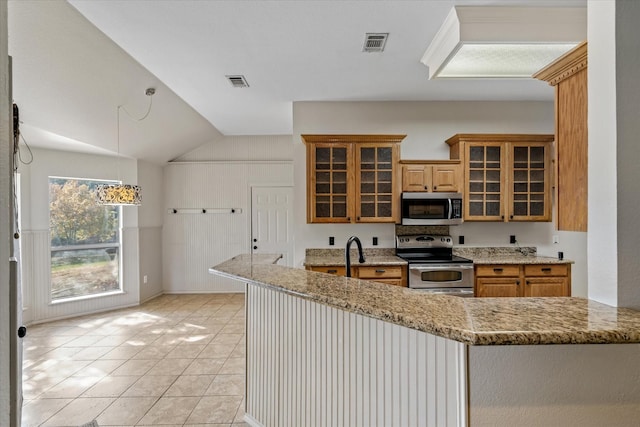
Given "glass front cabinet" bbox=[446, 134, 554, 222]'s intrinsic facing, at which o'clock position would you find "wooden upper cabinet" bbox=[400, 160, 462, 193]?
The wooden upper cabinet is roughly at 2 o'clock from the glass front cabinet.

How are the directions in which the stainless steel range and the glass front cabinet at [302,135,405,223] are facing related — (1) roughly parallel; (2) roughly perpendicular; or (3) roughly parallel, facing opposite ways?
roughly parallel

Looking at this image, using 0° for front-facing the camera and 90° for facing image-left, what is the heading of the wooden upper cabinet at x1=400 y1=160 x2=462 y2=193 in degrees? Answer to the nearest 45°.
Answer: approximately 0°

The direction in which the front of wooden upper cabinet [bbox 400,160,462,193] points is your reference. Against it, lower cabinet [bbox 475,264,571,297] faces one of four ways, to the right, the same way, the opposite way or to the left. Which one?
the same way

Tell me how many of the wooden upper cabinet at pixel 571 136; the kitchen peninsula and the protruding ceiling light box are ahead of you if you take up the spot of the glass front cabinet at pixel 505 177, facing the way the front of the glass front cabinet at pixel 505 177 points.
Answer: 3

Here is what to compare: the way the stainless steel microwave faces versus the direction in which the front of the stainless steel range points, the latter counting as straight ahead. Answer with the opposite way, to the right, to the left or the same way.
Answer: the same way

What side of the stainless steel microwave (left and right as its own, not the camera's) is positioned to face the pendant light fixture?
right

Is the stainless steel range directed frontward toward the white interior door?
no

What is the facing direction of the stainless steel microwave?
toward the camera

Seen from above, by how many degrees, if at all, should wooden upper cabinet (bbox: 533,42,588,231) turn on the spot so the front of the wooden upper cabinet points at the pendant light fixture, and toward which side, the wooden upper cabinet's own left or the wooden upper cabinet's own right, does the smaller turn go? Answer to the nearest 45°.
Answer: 0° — it already faces it

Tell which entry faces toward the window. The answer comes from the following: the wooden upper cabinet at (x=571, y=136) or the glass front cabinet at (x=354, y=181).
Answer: the wooden upper cabinet

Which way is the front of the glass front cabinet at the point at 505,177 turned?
toward the camera

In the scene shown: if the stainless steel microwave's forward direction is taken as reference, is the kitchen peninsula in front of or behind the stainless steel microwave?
in front

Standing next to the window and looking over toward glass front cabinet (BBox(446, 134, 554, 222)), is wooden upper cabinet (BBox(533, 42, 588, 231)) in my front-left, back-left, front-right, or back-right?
front-right

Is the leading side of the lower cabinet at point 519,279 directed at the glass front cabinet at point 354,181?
no

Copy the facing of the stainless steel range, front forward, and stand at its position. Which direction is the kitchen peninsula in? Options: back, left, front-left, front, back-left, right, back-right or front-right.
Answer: front

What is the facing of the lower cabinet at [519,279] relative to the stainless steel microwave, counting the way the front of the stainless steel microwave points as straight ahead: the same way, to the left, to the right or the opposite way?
the same way

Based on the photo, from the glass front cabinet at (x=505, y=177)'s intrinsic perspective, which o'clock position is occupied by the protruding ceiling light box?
The protruding ceiling light box is roughly at 12 o'clock from the glass front cabinet.

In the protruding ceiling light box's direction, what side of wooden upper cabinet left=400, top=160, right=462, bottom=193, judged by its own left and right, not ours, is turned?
front

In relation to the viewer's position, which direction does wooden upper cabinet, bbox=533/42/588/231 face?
facing to the left of the viewer
